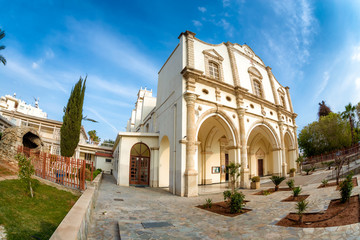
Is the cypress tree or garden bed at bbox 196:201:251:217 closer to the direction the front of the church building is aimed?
the garden bed

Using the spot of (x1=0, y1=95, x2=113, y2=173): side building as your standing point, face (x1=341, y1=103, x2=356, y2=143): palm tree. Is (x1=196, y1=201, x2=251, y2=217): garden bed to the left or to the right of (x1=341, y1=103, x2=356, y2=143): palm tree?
right

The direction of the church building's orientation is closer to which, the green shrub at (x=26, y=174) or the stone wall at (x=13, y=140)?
the green shrub

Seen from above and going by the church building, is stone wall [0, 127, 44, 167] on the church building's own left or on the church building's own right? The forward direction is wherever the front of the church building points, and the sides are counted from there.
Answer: on the church building's own right

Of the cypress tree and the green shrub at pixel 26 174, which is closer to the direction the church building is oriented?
the green shrub

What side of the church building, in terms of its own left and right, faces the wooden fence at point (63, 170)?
right

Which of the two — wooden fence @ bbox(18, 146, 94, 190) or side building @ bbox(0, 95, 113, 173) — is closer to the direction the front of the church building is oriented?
the wooden fence

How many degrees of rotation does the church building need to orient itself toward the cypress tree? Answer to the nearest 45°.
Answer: approximately 135° to its right

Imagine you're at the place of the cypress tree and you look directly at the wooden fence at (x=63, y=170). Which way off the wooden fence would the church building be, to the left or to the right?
left

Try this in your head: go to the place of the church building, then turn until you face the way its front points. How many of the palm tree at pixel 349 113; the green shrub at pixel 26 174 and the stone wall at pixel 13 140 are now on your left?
1

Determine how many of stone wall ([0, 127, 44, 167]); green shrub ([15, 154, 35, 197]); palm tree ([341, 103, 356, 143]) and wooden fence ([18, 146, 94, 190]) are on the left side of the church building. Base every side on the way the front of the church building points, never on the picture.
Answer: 1

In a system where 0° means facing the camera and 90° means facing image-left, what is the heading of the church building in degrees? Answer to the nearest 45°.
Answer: approximately 315°

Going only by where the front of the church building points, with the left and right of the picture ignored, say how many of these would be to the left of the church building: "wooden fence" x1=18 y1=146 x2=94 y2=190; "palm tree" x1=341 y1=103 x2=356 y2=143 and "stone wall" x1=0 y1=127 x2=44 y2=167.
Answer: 1

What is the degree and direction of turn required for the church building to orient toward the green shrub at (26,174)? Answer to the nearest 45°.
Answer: approximately 90° to its right

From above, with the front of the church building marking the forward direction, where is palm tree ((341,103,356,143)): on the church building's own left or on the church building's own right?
on the church building's own left
